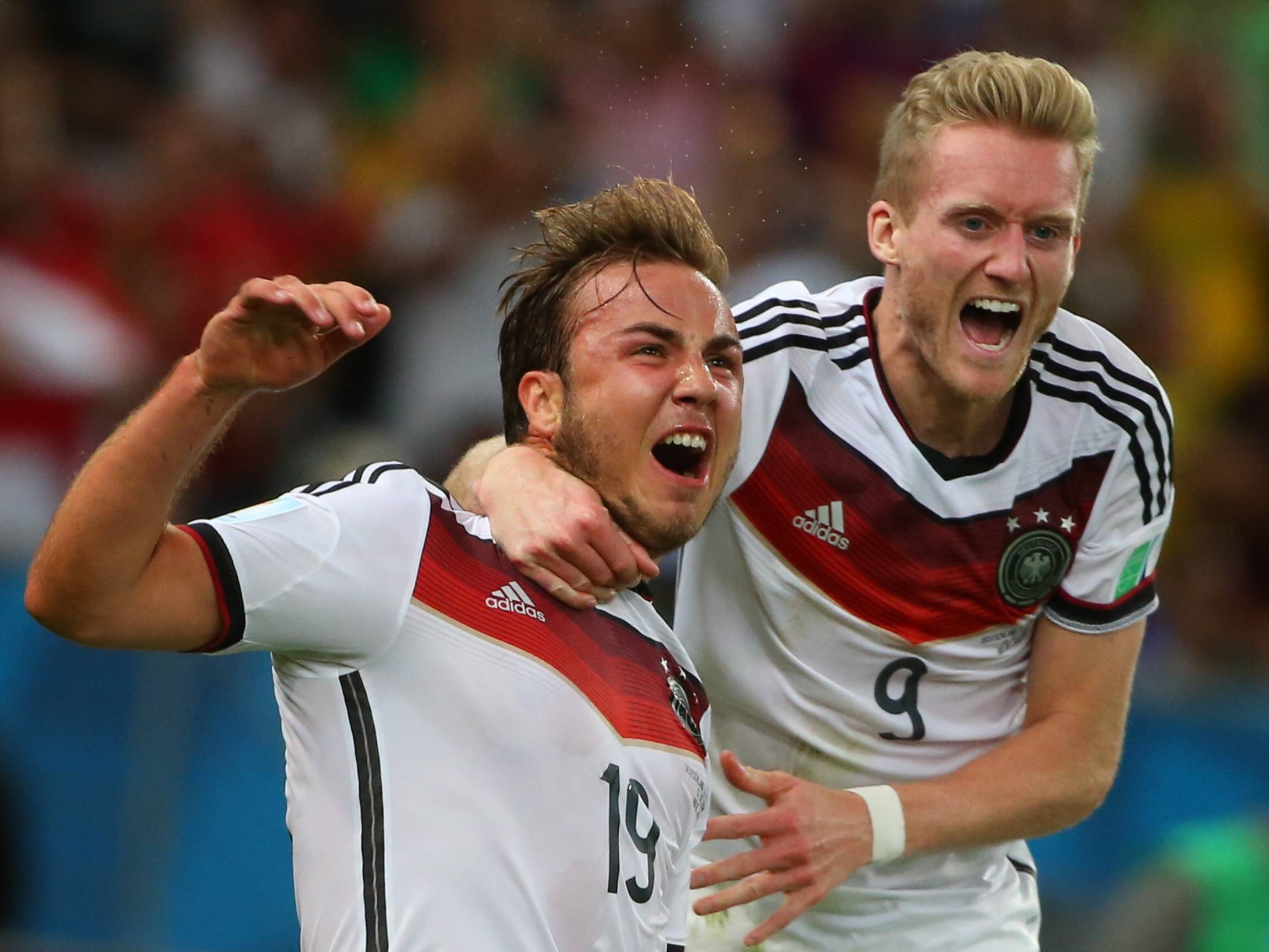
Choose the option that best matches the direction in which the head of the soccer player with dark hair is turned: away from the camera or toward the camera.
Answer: toward the camera

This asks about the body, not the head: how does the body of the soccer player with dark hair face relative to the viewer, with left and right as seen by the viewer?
facing the viewer and to the right of the viewer
